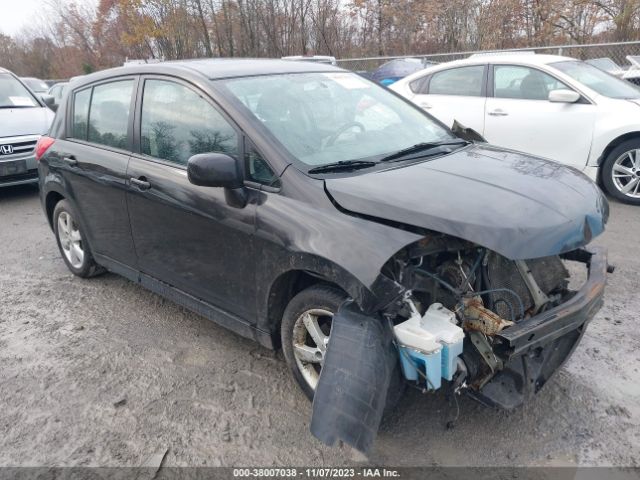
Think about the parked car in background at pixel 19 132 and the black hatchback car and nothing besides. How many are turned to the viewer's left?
0

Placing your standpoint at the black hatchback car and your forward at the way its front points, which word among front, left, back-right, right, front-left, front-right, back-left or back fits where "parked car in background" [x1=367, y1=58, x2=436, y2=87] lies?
back-left

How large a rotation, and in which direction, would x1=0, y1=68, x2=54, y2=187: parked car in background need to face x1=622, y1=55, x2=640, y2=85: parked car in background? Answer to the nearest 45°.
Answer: approximately 90° to its left

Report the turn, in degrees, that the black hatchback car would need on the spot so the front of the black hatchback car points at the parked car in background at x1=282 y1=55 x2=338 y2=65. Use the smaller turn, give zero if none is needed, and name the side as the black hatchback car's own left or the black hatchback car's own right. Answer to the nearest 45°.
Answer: approximately 135° to the black hatchback car's own left

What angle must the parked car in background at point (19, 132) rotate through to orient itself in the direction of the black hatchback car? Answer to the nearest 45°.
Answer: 0° — it already faces it

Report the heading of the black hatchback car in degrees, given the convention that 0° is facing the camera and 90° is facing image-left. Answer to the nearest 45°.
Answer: approximately 315°

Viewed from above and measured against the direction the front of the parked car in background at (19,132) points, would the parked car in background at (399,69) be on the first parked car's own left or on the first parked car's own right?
on the first parked car's own left

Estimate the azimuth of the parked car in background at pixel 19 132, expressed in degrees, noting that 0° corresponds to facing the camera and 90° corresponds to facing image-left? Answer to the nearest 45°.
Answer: approximately 0°

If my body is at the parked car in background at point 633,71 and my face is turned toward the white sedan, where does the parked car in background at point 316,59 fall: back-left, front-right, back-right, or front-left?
front-right

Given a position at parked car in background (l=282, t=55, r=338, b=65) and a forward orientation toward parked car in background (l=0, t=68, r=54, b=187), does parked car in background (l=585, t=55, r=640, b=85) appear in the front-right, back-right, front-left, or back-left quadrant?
back-left

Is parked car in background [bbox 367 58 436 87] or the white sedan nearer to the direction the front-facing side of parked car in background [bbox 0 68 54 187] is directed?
the white sedan

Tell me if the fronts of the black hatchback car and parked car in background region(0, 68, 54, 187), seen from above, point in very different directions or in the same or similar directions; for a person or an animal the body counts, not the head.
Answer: same or similar directions

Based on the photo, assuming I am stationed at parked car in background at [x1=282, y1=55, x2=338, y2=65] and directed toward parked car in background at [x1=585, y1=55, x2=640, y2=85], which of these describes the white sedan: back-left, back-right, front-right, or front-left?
front-right

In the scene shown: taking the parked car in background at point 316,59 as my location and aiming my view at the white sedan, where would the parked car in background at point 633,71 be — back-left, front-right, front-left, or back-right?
front-left

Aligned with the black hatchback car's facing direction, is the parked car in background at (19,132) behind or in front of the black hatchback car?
behind
